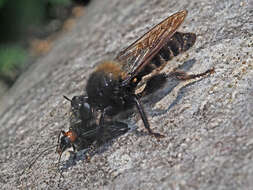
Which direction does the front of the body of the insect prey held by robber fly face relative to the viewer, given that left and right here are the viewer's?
facing the viewer and to the left of the viewer
